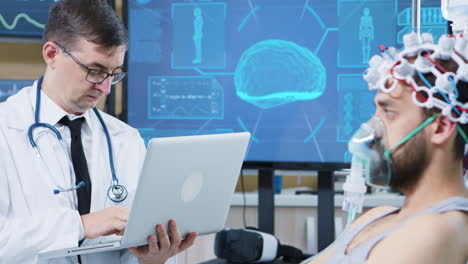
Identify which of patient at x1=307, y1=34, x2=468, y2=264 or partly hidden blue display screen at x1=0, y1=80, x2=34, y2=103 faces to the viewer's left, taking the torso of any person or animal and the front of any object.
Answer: the patient

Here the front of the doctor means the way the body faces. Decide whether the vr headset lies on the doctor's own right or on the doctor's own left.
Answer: on the doctor's own left

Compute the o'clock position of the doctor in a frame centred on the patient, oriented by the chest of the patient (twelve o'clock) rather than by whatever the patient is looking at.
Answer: The doctor is roughly at 1 o'clock from the patient.

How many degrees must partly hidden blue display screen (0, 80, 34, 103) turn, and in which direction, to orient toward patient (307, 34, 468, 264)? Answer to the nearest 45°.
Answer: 0° — it already faces them

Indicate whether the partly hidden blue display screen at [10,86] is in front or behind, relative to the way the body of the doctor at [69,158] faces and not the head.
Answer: behind

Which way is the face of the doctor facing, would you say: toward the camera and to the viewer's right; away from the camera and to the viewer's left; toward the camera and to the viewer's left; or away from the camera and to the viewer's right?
toward the camera and to the viewer's right

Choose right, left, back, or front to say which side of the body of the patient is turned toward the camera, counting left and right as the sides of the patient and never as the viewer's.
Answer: left

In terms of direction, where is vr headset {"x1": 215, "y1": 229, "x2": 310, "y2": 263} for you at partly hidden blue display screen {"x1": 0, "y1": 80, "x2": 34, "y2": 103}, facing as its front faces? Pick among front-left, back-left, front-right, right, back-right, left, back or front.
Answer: front-left

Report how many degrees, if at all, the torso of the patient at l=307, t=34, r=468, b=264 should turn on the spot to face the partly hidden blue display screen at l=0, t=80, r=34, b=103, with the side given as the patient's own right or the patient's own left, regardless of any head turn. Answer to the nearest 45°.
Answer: approximately 45° to the patient's own right

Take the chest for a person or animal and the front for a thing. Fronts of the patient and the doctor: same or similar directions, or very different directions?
very different directions

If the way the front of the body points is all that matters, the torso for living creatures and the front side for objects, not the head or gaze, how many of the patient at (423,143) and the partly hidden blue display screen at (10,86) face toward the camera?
1

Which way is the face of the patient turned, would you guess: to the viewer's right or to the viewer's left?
to the viewer's left
